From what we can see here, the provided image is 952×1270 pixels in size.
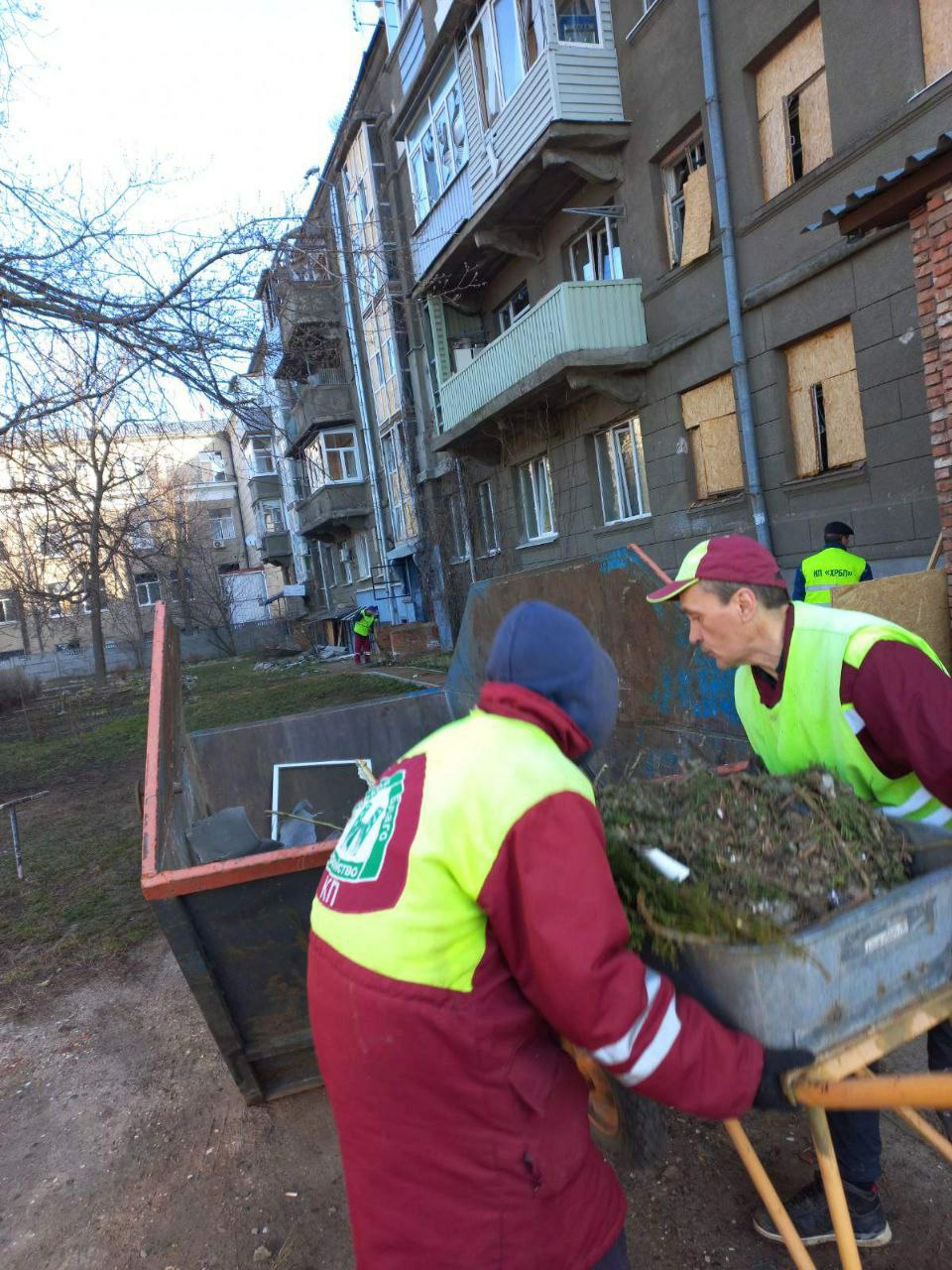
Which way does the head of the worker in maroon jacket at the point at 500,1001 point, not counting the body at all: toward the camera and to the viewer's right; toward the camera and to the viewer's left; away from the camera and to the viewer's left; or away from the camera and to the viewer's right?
away from the camera and to the viewer's right

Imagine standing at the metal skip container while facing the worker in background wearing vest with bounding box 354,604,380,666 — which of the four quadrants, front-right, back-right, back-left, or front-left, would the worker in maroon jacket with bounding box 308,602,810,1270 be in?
back-right

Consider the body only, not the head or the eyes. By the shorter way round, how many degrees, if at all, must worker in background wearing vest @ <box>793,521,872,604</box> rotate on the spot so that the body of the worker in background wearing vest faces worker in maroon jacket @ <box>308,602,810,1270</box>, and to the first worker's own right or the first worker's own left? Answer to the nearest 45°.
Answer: approximately 180°

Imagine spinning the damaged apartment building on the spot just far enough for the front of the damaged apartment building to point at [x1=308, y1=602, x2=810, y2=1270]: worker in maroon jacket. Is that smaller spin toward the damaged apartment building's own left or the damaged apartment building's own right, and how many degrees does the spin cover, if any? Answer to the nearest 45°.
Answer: approximately 45° to the damaged apartment building's own left

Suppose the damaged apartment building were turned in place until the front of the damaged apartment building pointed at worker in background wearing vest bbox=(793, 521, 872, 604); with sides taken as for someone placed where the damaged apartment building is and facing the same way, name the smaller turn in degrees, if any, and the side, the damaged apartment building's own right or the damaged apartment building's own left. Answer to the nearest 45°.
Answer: approximately 45° to the damaged apartment building's own left

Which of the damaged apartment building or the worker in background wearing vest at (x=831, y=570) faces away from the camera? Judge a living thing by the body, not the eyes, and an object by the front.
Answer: the worker in background wearing vest

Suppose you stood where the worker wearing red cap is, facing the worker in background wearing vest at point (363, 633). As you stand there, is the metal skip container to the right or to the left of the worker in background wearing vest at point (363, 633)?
left

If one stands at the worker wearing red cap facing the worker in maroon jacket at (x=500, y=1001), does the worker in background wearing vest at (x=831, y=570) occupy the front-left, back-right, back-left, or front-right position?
back-right

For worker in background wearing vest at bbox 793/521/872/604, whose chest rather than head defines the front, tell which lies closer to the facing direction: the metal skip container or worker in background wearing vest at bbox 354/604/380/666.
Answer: the worker in background wearing vest

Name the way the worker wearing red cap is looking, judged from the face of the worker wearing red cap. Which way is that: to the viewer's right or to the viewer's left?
to the viewer's left

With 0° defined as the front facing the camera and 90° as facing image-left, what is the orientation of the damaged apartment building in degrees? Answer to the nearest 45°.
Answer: approximately 45°

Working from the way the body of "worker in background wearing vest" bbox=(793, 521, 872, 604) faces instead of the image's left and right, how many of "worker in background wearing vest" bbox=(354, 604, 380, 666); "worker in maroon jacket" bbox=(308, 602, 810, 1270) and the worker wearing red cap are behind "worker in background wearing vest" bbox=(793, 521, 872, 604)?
2

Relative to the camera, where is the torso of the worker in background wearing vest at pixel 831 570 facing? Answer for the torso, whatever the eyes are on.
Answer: away from the camera

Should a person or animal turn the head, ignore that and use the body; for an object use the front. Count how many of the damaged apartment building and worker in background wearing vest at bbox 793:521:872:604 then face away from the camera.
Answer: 1

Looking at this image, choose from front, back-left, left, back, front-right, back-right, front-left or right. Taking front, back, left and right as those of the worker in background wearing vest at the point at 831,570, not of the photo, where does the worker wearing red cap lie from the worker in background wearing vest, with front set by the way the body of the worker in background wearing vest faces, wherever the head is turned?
back
